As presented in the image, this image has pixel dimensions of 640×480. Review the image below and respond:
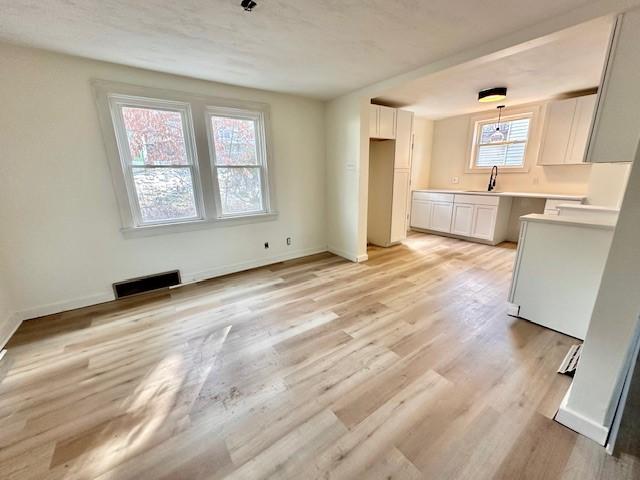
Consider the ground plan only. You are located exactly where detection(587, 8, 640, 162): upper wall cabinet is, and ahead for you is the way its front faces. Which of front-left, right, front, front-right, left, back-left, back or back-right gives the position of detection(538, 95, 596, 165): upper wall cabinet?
right

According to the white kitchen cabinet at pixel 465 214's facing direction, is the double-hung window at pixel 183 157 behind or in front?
in front

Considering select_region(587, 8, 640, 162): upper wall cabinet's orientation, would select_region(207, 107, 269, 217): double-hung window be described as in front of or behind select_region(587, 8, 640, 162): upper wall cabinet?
in front

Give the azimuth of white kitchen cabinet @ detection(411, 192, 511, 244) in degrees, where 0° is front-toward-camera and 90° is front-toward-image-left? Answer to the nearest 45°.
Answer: approximately 45°

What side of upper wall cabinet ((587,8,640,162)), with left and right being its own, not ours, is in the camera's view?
left

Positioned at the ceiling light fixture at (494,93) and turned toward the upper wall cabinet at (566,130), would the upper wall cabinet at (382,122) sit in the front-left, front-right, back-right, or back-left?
back-left

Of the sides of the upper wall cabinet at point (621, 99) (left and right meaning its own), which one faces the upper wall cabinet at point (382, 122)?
front

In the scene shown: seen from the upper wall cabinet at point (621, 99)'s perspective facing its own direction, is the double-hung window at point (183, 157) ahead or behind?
ahead

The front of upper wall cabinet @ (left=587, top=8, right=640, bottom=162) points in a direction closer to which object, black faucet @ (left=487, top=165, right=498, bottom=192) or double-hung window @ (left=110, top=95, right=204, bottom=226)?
the double-hung window

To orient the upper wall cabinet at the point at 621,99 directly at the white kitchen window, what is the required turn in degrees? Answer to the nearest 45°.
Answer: approximately 90° to its right

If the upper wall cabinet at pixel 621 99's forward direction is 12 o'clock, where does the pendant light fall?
The pendant light is roughly at 2 o'clock from the upper wall cabinet.

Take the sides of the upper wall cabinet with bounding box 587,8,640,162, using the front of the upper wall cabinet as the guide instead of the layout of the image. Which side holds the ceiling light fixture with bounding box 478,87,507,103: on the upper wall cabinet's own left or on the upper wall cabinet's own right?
on the upper wall cabinet's own right

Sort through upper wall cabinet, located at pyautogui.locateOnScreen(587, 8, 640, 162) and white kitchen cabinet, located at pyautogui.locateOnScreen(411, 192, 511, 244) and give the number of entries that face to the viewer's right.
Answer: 0
